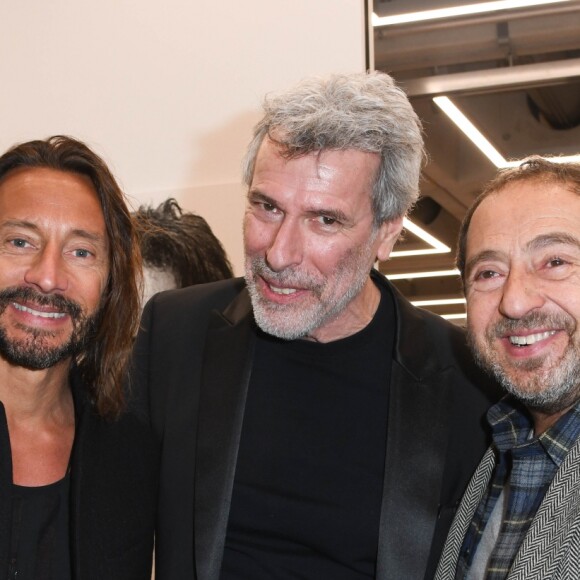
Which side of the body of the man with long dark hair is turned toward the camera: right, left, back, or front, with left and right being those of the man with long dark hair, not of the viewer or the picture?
front

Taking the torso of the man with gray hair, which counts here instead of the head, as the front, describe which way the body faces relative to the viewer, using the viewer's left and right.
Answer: facing the viewer

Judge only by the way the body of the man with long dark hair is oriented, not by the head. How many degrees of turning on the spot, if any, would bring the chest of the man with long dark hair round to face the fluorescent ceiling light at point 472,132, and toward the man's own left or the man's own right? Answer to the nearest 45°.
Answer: approximately 135° to the man's own left

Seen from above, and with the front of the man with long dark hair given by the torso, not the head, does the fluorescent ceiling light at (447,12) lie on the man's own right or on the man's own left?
on the man's own left

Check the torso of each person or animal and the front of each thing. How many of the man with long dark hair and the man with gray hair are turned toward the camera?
2

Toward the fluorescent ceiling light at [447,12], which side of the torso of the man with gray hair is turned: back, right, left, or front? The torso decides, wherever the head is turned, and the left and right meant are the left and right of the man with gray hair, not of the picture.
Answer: back

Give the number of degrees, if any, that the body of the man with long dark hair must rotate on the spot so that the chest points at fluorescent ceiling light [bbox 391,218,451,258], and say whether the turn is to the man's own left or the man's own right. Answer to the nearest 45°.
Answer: approximately 135° to the man's own left
